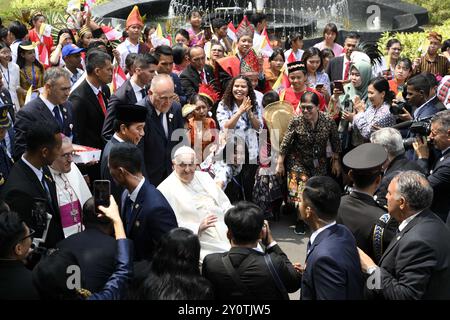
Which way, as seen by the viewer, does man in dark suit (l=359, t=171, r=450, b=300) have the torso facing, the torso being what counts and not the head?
to the viewer's left

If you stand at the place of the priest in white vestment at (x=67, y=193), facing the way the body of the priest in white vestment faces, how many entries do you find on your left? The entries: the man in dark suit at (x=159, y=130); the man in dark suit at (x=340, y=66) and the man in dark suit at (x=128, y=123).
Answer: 3

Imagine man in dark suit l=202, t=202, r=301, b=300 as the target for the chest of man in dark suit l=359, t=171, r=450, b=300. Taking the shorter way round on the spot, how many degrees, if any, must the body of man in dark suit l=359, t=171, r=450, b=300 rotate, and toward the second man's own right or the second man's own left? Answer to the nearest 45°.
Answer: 0° — they already face them

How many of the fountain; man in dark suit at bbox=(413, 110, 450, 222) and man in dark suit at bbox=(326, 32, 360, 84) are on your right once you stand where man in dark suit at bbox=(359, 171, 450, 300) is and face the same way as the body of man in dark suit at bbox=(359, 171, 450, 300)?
3

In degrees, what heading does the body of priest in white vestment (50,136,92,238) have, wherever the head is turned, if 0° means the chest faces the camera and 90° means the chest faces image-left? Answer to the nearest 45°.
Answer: approximately 315°

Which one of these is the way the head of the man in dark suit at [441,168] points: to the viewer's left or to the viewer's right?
to the viewer's left

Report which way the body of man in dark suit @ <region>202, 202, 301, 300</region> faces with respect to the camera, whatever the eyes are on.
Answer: away from the camera

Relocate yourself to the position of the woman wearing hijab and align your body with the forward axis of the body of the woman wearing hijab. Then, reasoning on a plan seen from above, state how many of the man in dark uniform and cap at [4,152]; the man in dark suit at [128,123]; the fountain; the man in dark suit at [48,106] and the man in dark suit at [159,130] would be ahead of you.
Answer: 4

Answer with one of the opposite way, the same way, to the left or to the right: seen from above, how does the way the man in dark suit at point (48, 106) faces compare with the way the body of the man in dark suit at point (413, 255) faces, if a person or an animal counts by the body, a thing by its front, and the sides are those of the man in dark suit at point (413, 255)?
the opposite way

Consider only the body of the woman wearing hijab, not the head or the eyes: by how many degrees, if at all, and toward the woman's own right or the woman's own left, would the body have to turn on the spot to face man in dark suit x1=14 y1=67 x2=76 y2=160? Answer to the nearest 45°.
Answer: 0° — they already face them
